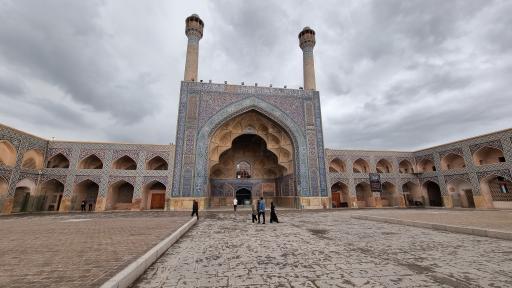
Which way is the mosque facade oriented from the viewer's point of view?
toward the camera
